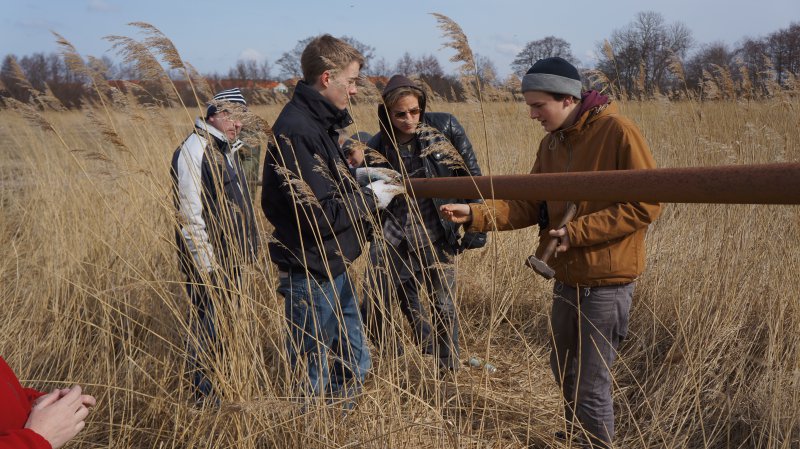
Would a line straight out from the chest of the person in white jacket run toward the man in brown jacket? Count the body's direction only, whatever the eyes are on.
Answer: yes

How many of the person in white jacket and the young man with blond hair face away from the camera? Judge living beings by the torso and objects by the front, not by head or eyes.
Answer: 0

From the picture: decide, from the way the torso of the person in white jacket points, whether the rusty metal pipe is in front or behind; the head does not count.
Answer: in front

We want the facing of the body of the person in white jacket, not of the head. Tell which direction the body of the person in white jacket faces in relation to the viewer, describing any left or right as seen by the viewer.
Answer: facing the viewer and to the right of the viewer

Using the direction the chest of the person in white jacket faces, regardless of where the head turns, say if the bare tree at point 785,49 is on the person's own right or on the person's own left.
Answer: on the person's own left

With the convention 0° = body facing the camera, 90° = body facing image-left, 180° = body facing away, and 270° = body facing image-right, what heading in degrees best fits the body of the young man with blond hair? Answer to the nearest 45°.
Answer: approximately 270°

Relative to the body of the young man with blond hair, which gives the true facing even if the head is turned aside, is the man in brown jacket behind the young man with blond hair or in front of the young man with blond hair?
in front

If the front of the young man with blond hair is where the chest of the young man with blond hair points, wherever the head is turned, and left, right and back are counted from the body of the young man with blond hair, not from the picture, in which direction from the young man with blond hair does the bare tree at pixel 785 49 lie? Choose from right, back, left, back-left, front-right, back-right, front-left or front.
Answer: front-left
